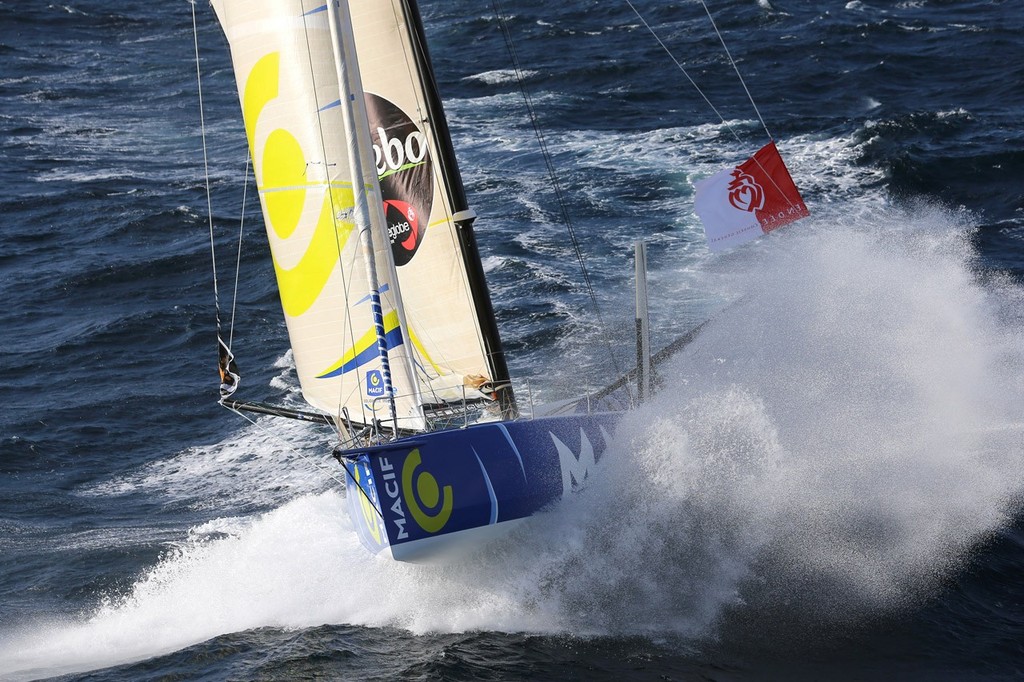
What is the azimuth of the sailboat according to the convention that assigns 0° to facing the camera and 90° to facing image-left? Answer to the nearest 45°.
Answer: approximately 45°
